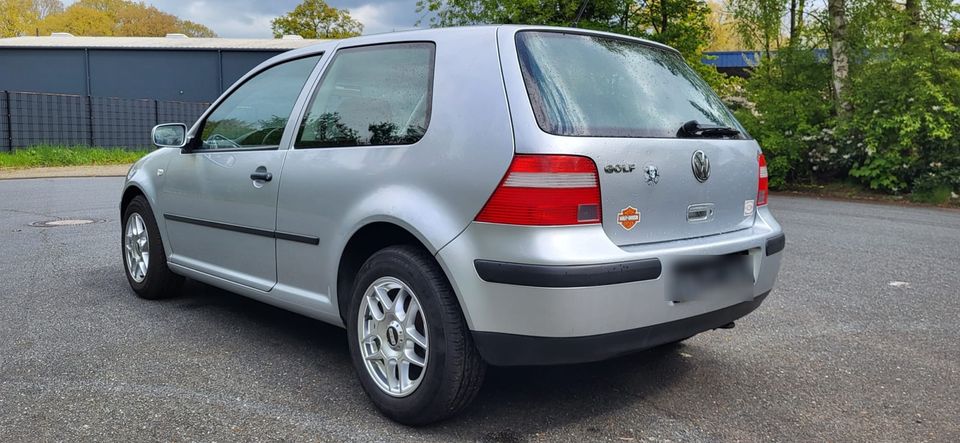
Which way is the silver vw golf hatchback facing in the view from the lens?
facing away from the viewer and to the left of the viewer

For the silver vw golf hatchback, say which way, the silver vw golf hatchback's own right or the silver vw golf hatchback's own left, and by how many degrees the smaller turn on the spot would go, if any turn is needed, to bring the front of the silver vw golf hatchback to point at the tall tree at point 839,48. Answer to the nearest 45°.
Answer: approximately 90° to the silver vw golf hatchback's own right

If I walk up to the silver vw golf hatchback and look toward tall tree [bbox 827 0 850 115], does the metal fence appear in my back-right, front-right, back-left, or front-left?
front-left

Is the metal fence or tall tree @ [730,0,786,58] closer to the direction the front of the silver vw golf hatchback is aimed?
the metal fence

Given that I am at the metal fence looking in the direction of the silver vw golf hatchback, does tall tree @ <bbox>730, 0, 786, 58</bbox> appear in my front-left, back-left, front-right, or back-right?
front-left

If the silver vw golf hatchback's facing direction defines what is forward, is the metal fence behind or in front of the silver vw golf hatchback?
in front

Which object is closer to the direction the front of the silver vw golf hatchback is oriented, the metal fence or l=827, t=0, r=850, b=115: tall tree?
the metal fence

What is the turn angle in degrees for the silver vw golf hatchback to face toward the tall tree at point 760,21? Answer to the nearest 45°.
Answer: approximately 90° to its right
